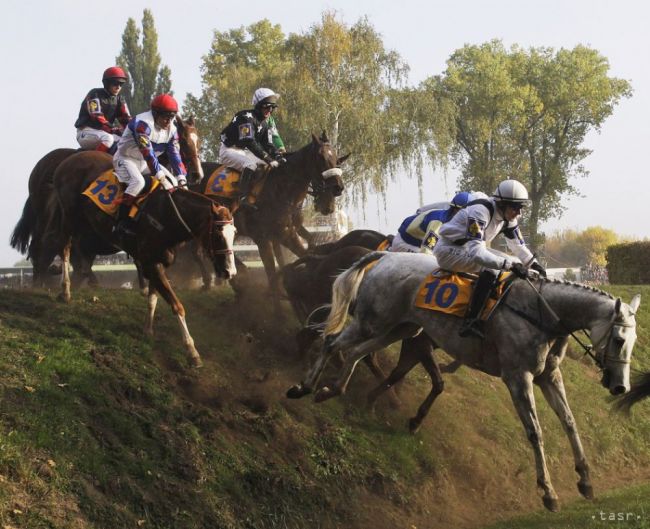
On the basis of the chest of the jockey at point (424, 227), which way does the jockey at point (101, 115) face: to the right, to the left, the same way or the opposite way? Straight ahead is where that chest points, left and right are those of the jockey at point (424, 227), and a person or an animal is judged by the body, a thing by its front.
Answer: the same way

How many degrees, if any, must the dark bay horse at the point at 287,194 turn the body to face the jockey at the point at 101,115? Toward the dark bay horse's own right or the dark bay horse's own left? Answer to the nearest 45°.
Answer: approximately 135° to the dark bay horse's own right

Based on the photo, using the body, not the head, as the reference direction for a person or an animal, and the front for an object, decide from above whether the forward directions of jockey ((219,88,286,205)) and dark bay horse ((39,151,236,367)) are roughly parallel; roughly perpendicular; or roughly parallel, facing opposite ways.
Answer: roughly parallel

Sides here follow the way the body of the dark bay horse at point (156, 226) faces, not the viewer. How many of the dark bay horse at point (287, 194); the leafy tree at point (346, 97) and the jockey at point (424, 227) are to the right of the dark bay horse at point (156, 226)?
0

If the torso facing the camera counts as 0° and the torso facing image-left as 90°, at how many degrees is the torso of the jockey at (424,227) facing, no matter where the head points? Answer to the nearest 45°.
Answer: approximately 270°

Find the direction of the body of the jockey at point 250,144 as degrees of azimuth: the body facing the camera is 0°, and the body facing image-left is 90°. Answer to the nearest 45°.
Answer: approximately 315°

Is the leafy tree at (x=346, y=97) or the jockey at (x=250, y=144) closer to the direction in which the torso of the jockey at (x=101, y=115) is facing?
the jockey

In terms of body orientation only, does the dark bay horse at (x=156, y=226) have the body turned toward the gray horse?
yes

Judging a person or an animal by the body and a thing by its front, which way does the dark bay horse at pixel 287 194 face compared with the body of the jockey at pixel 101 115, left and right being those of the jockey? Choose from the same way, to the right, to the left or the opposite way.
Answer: the same way

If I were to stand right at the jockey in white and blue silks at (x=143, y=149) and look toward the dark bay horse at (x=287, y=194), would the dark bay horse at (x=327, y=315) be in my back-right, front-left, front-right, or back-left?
front-right

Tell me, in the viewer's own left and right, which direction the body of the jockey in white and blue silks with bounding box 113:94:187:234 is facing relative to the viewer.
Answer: facing the viewer and to the right of the viewer

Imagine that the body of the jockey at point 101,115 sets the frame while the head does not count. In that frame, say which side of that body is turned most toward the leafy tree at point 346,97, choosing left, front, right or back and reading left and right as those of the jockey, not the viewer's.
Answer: left

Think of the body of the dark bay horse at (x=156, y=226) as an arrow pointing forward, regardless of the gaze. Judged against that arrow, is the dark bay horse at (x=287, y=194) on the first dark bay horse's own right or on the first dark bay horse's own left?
on the first dark bay horse's own left

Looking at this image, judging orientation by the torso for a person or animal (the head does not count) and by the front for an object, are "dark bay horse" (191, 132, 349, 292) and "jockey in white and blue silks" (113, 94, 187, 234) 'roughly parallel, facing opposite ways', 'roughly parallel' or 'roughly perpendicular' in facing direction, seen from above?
roughly parallel

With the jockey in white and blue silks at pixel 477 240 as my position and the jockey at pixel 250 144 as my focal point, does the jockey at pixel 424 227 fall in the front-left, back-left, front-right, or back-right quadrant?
front-right

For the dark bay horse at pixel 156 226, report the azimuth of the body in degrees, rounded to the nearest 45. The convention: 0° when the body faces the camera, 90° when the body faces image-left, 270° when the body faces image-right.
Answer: approximately 315°

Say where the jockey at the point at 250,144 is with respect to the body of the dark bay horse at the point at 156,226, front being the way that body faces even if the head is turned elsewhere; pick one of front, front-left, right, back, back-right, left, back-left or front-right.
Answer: left
